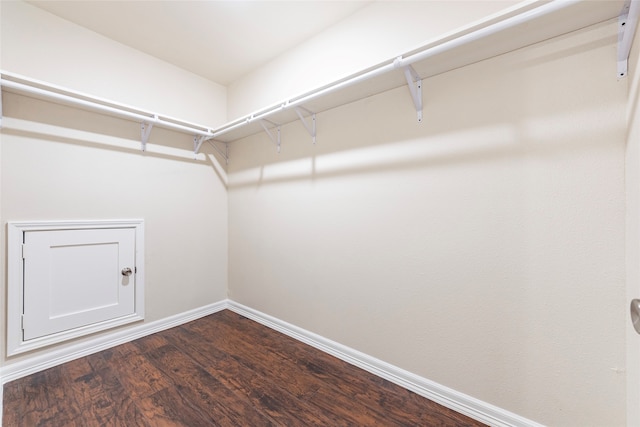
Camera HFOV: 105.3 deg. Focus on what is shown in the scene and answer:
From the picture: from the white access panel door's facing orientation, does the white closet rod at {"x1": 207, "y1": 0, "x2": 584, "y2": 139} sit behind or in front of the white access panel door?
in front

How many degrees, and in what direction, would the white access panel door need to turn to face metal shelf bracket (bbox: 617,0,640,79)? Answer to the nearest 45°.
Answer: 0° — it already faces it

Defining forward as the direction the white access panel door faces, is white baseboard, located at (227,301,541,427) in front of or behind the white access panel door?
in front

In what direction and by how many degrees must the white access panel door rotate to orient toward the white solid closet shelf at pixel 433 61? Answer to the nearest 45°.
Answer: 0° — it already faces it

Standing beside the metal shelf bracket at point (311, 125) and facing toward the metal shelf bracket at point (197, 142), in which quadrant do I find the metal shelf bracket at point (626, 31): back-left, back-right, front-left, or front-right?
back-left

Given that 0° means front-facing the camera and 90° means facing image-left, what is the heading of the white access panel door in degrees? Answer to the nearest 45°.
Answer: approximately 315°
